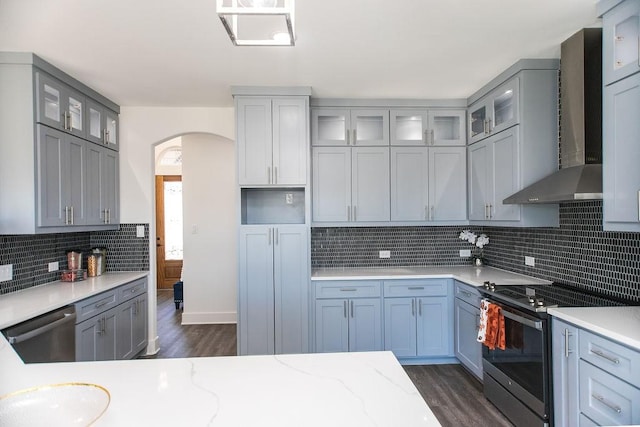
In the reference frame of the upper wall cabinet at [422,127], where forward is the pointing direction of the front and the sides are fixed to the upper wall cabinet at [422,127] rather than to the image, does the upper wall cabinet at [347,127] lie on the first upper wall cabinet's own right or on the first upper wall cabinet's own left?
on the first upper wall cabinet's own right

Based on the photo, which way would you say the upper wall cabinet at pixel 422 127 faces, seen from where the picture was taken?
facing the viewer

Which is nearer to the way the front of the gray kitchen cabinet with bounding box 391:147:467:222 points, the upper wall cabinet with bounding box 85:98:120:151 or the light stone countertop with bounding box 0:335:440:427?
the light stone countertop

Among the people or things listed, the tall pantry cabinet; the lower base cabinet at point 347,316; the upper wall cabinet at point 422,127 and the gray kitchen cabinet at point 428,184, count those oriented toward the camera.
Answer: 4

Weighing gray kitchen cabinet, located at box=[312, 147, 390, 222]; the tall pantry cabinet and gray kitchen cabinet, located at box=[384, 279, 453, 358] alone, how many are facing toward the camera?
3

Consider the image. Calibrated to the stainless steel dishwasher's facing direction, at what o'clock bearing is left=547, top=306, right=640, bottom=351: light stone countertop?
The light stone countertop is roughly at 12 o'clock from the stainless steel dishwasher.

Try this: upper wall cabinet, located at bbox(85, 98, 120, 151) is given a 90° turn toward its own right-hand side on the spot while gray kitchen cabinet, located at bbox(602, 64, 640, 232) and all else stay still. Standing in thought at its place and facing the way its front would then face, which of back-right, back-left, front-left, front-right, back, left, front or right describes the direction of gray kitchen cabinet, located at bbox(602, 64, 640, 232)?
left

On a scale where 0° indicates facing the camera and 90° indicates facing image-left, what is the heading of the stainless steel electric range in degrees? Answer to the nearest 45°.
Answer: approximately 45°

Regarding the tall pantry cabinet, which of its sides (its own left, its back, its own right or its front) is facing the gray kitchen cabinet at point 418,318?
left

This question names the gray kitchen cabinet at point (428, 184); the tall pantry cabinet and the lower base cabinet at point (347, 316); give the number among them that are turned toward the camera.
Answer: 3

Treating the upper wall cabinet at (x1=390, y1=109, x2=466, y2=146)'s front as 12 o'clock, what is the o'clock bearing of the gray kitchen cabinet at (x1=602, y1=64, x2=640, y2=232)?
The gray kitchen cabinet is roughly at 11 o'clock from the upper wall cabinet.

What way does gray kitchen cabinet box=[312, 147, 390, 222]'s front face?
toward the camera

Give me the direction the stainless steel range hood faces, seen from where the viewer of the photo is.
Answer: facing the viewer and to the left of the viewer

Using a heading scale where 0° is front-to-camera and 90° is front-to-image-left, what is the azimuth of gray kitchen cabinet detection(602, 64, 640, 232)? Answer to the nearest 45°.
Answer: approximately 45°

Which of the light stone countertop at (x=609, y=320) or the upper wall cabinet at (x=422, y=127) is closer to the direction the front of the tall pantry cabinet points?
the light stone countertop

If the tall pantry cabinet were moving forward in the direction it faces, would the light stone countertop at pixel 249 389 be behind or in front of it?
in front
